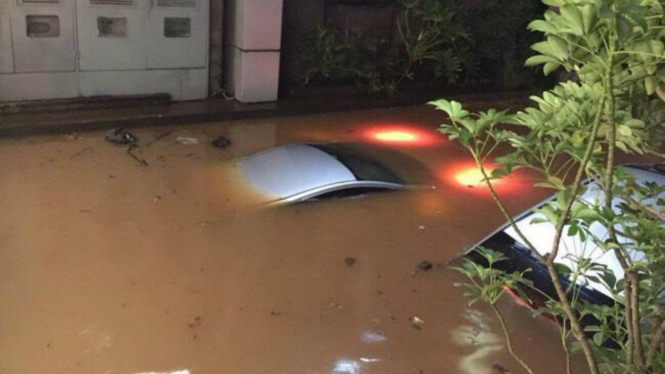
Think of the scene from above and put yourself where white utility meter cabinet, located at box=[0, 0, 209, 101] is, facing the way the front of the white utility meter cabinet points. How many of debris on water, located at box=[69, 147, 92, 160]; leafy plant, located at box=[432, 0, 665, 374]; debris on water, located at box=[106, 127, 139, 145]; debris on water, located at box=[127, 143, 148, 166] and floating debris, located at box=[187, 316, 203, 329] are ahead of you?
5

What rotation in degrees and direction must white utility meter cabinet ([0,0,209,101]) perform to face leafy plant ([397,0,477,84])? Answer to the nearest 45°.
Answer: approximately 90° to its left

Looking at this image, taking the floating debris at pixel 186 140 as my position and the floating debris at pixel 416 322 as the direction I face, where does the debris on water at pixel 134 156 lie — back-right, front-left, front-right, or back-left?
front-right

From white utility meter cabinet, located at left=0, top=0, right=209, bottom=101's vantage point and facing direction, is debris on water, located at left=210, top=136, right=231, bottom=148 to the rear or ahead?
ahead

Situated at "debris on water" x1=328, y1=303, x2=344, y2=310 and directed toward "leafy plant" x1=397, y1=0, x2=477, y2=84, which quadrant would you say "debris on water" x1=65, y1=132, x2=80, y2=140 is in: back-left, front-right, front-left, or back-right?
front-left

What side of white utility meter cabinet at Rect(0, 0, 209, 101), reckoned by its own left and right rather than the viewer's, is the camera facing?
front

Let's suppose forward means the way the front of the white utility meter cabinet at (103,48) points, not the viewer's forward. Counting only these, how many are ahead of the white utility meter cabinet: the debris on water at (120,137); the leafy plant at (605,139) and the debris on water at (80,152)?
3

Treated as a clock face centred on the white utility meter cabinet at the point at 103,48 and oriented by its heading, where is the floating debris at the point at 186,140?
The floating debris is roughly at 11 o'clock from the white utility meter cabinet.

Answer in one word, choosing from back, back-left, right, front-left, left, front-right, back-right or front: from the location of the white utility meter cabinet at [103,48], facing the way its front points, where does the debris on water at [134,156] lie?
front

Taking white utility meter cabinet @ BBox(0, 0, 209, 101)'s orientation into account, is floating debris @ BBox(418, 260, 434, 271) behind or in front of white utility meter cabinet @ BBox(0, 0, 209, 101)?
in front

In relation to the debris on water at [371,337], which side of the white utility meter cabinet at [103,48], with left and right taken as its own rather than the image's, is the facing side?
front

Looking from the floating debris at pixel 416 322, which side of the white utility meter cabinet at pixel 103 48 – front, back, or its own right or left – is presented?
front

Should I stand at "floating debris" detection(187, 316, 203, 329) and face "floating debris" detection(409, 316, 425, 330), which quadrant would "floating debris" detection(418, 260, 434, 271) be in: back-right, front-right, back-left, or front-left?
front-left

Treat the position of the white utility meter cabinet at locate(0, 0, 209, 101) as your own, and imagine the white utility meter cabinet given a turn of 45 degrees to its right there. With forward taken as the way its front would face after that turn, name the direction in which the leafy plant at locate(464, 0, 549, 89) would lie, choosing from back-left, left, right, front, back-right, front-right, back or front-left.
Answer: back-left

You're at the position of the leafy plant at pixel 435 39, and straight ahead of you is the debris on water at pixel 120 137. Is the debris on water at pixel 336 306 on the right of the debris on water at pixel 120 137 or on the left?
left

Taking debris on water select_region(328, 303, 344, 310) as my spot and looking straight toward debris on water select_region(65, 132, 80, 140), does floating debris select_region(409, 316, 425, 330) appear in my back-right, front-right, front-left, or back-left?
back-right

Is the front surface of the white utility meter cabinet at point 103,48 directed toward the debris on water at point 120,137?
yes
